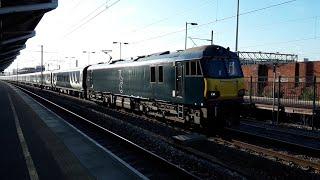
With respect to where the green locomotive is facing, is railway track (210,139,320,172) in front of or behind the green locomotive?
in front

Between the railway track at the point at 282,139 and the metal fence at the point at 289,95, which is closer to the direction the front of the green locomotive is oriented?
the railway track

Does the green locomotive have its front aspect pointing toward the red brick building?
no

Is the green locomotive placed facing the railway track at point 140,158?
no

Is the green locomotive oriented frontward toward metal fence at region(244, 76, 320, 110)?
no
